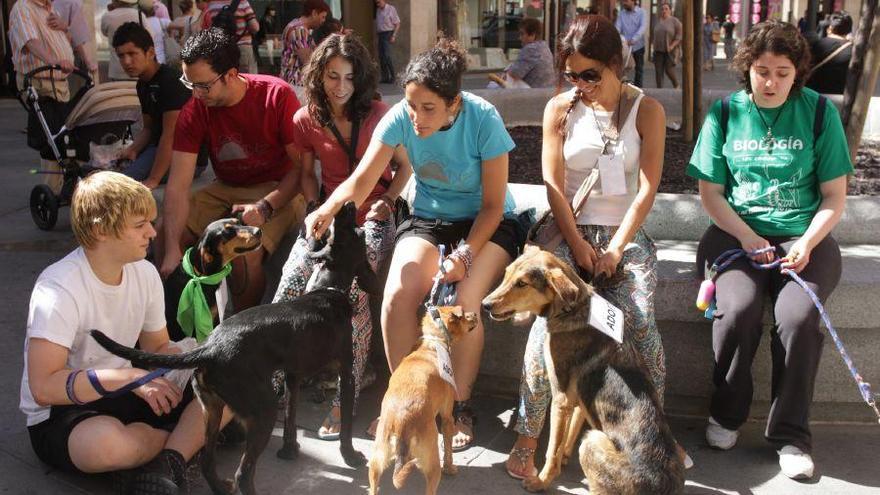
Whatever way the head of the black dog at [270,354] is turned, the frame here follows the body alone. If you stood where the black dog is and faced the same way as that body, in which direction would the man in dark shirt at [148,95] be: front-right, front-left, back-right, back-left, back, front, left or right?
front-left

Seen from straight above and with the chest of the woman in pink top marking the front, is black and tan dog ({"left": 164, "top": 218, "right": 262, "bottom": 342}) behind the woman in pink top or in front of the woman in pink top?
in front

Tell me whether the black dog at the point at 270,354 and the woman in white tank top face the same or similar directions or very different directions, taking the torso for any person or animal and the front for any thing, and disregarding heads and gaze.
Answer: very different directions

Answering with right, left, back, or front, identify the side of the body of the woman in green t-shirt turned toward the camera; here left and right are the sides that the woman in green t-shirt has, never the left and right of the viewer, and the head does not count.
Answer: front

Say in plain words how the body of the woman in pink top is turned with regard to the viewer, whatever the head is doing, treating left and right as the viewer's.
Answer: facing the viewer

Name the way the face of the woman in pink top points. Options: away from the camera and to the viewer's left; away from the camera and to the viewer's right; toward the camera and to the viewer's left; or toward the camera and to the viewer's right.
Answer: toward the camera and to the viewer's right

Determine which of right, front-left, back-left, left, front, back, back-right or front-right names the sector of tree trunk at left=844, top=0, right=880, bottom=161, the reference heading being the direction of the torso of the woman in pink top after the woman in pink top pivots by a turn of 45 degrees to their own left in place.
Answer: front-left

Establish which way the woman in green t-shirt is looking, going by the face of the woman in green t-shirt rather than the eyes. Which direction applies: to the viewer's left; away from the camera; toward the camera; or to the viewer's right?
toward the camera

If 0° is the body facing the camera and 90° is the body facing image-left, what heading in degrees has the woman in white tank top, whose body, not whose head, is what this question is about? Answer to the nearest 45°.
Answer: approximately 0°

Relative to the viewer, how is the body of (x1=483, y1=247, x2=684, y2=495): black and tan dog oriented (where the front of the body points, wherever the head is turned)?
to the viewer's left

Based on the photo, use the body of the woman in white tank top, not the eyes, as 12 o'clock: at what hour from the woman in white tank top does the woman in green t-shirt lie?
The woman in green t-shirt is roughly at 9 o'clock from the woman in white tank top.

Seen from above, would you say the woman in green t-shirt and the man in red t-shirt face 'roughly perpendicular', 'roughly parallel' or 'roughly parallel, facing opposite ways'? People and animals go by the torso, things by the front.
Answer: roughly parallel

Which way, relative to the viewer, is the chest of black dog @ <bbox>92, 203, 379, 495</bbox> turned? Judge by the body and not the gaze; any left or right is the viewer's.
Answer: facing away from the viewer and to the right of the viewer

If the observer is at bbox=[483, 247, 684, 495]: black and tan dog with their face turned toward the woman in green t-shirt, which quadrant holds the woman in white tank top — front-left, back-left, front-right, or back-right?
front-left

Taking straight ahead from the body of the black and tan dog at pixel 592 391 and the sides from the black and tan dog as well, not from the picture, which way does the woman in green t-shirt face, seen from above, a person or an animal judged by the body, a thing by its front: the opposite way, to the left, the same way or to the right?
to the left

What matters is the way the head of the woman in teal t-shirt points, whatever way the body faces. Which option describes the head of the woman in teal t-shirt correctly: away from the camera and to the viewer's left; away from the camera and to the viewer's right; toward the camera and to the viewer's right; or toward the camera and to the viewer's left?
toward the camera and to the viewer's left

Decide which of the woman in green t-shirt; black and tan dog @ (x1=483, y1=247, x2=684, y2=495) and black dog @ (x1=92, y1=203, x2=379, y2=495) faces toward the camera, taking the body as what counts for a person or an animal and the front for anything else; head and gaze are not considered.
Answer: the woman in green t-shirt

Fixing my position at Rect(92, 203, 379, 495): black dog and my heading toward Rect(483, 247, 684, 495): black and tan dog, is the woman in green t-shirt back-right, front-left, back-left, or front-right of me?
front-left

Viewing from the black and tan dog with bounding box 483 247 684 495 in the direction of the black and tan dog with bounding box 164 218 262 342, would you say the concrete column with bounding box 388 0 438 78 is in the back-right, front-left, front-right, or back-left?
front-right
